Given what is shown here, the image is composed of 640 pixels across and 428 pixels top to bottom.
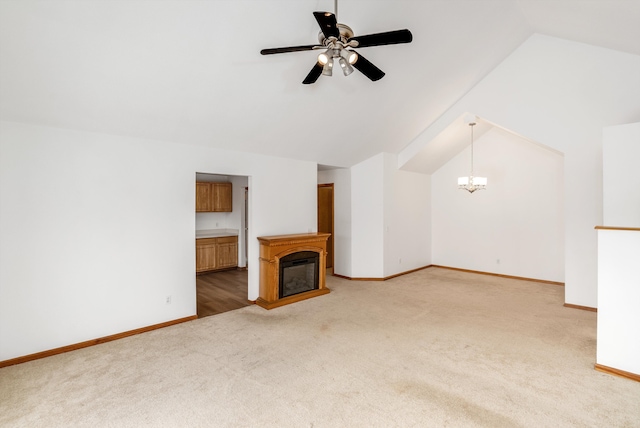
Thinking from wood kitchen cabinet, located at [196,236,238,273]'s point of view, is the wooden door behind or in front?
in front

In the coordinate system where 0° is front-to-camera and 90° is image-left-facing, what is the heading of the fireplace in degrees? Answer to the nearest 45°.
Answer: approximately 315°

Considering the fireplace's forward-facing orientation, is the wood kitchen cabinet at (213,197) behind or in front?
behind

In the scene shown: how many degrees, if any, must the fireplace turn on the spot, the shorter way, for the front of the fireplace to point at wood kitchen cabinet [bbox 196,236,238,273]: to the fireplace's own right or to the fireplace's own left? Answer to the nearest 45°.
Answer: approximately 180°

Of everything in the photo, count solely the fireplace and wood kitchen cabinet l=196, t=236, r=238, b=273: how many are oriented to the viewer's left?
0

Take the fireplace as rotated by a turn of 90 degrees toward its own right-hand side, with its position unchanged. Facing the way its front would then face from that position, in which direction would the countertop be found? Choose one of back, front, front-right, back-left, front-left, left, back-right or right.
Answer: right

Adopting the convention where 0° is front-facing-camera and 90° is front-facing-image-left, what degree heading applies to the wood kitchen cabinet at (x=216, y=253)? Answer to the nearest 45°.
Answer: approximately 315°

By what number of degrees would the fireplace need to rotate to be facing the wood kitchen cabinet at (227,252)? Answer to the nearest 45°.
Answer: approximately 180°

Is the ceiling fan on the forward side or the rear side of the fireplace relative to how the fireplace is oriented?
on the forward side

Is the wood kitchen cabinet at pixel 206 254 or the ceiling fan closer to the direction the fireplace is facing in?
the ceiling fan

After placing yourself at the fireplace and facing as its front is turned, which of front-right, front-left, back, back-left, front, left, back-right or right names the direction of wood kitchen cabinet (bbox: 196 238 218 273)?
back
